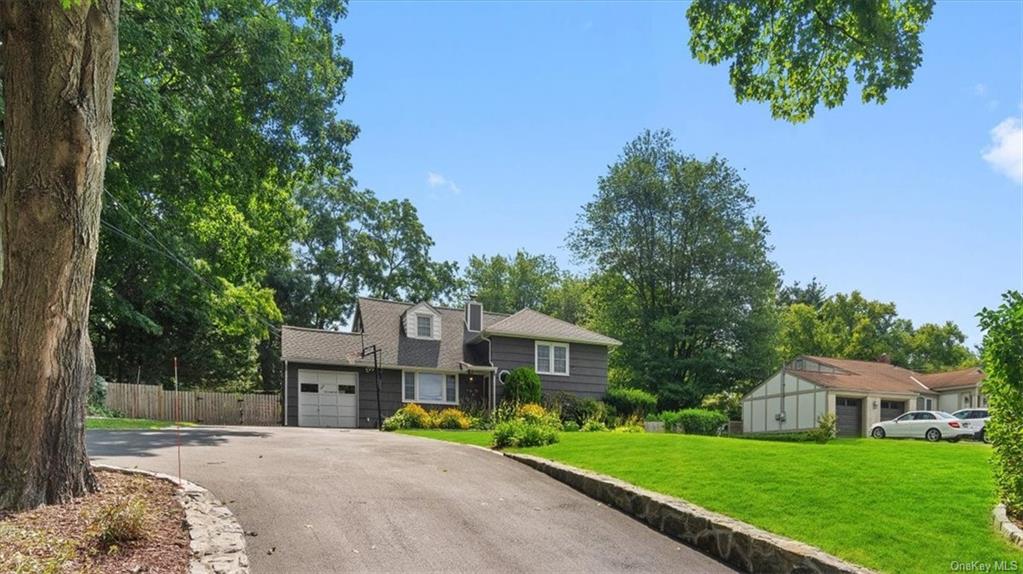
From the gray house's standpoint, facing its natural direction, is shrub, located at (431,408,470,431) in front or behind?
in front

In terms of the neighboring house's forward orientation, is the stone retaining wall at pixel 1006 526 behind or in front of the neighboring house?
in front

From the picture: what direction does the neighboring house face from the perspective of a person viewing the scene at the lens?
facing the viewer and to the right of the viewer

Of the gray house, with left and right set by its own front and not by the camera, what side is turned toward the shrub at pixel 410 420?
front

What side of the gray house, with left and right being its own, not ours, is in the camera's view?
front

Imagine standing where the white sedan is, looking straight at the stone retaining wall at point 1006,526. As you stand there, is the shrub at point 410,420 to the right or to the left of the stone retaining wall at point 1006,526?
right

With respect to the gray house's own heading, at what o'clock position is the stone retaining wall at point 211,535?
The stone retaining wall is roughly at 12 o'clock from the gray house.

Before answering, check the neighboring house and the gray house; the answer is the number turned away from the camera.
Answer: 0

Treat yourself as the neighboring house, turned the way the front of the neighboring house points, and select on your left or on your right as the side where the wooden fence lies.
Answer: on your right

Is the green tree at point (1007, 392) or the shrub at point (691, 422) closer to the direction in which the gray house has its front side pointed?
the green tree

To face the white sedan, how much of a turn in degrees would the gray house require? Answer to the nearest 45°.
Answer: approximately 90° to its left
